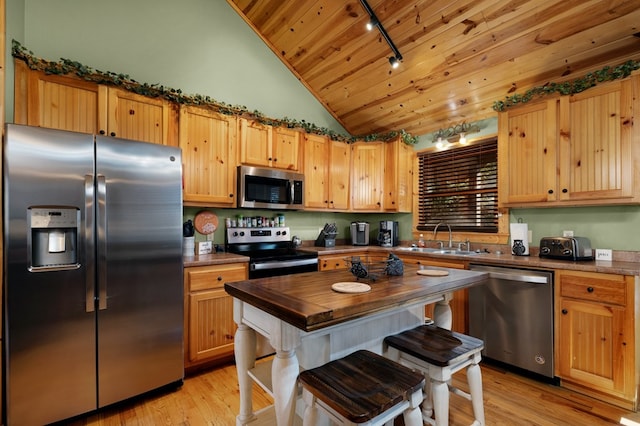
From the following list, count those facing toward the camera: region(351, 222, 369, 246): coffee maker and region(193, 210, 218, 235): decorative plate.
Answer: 2

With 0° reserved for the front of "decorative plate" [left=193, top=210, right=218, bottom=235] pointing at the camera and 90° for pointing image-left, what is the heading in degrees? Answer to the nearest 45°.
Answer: approximately 0°

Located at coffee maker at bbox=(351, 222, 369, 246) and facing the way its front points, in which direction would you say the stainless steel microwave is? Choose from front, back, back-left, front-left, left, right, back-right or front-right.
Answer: front-right

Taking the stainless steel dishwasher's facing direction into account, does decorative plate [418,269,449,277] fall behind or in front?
in front

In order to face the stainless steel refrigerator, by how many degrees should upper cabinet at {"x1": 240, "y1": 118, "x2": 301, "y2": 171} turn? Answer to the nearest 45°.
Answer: approximately 90° to its right

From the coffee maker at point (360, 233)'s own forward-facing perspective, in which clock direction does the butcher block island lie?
The butcher block island is roughly at 12 o'clock from the coffee maker.

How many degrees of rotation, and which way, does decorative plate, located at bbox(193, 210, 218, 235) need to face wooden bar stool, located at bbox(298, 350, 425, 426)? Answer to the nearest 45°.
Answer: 0° — it already faces it

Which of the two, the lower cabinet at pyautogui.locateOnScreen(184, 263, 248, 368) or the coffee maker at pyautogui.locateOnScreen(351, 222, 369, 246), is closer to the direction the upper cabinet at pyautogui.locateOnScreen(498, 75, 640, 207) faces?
the lower cabinet

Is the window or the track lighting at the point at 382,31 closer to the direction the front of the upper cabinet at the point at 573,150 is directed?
the track lighting

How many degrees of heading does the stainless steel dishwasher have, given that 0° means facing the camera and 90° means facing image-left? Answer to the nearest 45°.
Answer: approximately 45°

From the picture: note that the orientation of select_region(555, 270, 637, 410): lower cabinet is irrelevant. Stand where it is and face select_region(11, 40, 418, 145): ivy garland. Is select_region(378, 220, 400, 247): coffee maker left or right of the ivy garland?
right
